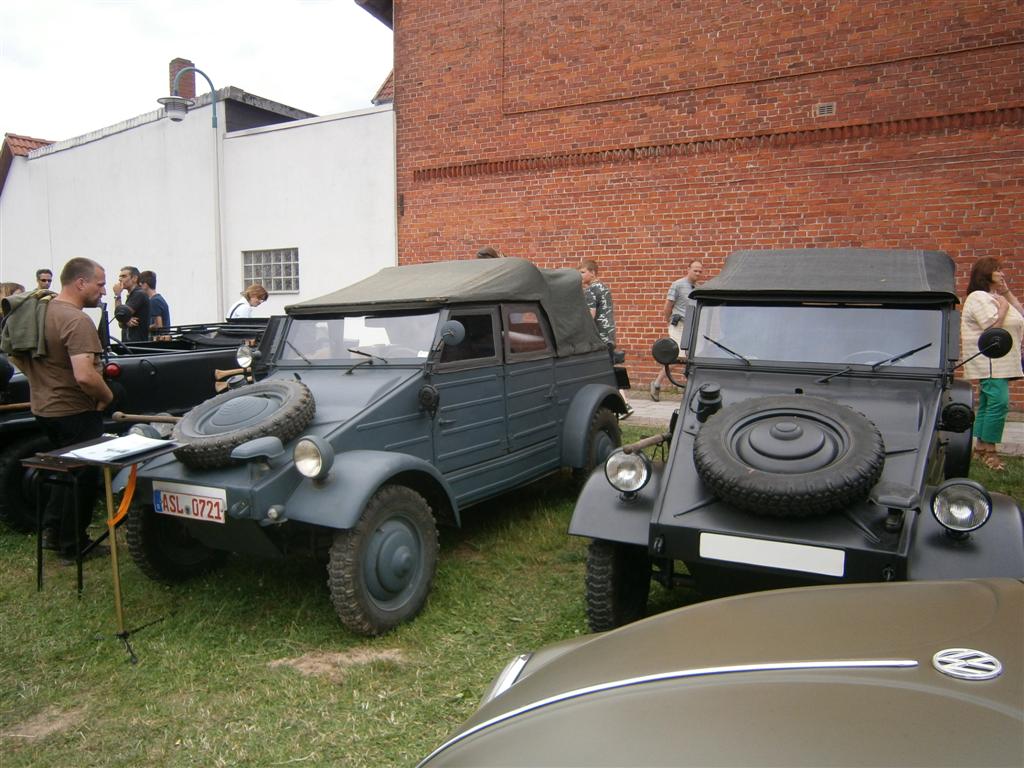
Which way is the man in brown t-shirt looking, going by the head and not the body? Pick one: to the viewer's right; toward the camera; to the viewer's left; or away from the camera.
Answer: to the viewer's right

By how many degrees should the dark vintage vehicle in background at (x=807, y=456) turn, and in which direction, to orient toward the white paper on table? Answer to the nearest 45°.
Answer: approximately 90° to its right

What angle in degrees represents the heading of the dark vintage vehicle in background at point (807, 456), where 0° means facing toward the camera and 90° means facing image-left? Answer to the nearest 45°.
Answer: approximately 0°

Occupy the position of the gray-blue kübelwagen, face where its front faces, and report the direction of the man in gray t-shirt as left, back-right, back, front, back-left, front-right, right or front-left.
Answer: back

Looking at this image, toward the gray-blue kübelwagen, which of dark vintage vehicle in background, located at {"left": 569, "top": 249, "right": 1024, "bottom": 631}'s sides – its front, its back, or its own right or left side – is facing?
right

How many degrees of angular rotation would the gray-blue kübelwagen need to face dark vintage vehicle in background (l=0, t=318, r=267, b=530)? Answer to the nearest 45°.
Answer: approximately 90° to its right
